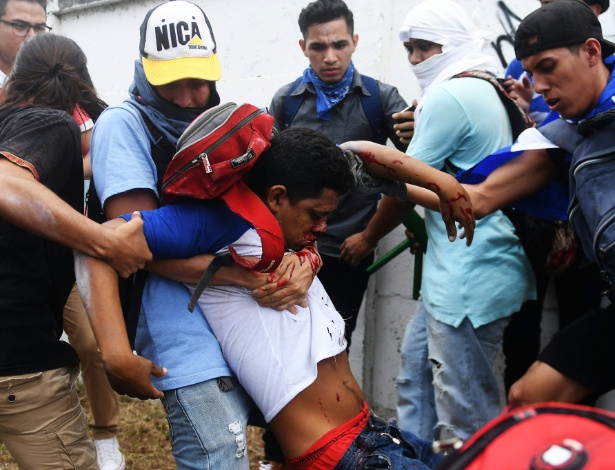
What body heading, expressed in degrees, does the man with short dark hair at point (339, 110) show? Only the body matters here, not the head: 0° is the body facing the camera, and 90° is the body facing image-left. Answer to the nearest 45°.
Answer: approximately 0°
